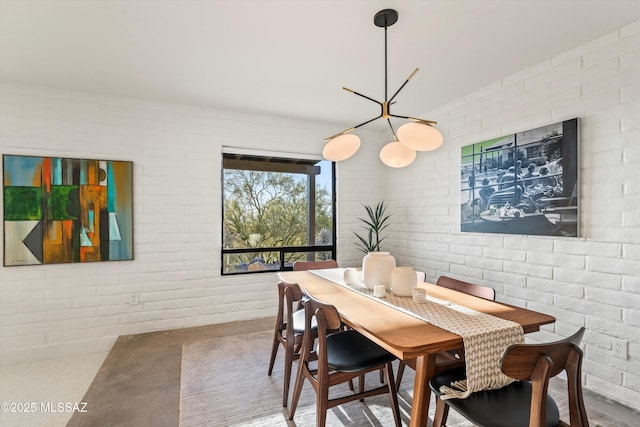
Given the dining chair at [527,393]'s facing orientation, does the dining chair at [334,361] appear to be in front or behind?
in front

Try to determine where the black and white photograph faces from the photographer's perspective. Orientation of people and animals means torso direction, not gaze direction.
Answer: facing the viewer and to the left of the viewer

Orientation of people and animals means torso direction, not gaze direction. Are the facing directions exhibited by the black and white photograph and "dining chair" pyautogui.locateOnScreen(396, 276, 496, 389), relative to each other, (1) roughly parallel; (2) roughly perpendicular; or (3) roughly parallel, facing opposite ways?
roughly parallel

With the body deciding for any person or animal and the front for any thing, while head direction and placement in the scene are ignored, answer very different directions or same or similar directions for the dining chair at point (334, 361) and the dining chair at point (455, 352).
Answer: very different directions

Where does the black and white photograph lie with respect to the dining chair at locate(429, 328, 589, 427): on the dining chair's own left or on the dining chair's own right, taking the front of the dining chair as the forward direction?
on the dining chair's own right

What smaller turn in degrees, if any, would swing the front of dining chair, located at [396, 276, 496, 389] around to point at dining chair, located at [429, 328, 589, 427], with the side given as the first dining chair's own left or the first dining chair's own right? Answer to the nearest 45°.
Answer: approximately 45° to the first dining chair's own left

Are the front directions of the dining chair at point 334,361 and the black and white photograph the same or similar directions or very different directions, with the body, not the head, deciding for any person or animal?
very different directions

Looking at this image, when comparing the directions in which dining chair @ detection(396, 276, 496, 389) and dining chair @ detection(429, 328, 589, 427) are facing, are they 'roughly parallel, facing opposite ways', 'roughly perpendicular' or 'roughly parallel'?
roughly perpendicular

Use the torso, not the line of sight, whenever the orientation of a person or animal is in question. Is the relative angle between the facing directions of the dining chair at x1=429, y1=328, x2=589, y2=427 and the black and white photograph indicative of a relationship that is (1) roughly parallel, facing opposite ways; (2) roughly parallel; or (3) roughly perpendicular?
roughly perpendicular

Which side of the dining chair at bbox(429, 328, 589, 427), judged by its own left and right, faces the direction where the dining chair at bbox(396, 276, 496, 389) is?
front

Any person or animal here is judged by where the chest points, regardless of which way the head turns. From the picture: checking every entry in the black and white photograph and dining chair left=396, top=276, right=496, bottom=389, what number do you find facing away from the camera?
0

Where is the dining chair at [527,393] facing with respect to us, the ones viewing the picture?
facing away from the viewer and to the left of the viewer
